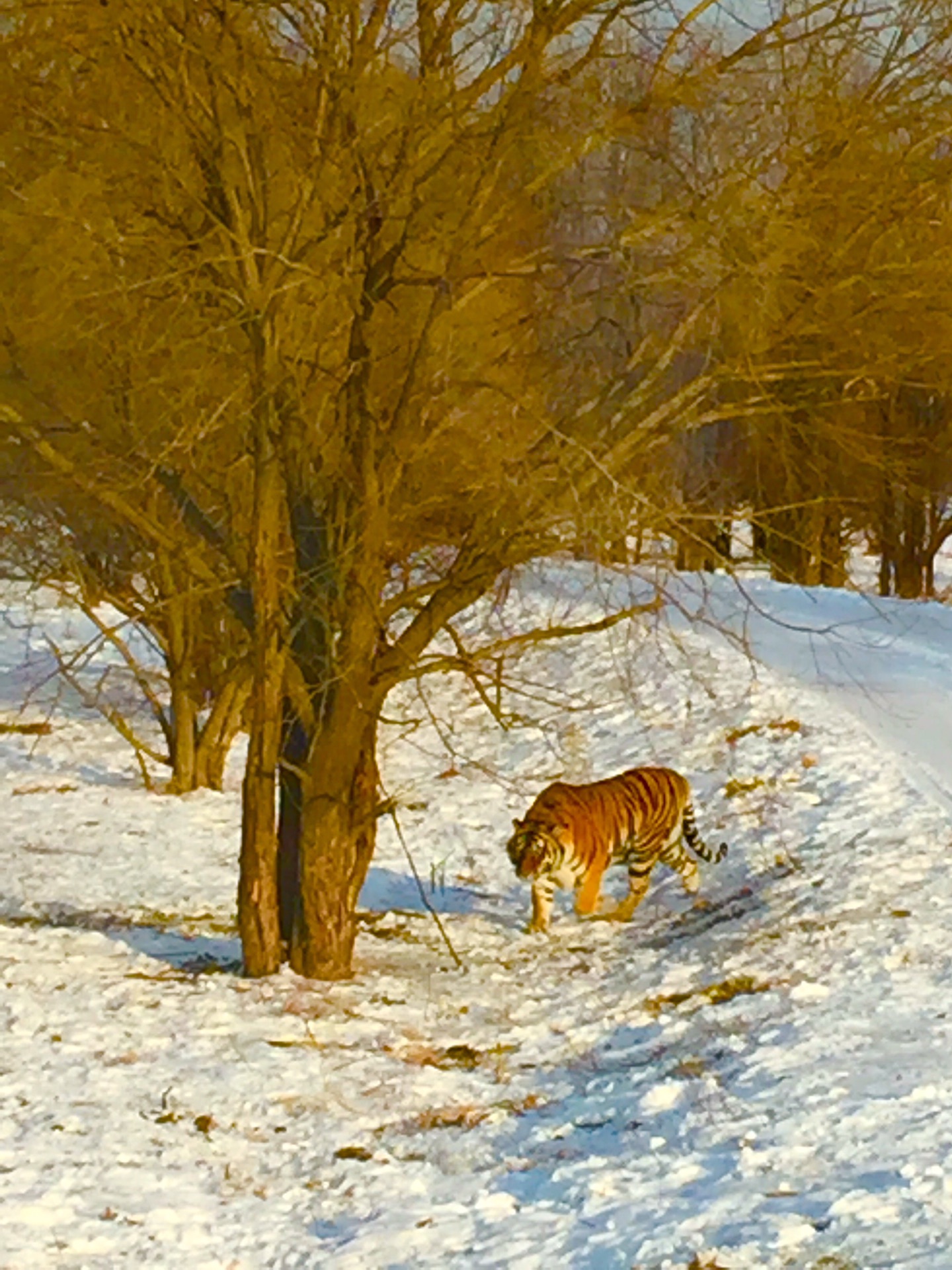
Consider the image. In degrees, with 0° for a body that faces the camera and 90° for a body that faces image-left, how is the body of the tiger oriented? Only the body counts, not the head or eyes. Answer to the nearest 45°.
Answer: approximately 45°

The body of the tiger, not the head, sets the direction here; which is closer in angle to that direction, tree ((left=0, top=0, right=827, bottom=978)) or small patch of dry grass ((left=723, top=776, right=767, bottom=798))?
the tree

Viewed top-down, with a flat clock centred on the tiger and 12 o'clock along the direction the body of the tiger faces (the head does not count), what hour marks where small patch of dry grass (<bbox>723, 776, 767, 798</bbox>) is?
The small patch of dry grass is roughly at 5 o'clock from the tiger.

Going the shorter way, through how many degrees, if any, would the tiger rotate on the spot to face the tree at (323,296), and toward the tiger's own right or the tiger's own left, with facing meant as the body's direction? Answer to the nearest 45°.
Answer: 0° — it already faces it
